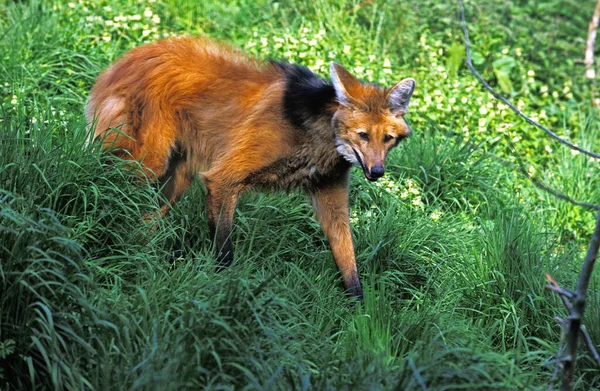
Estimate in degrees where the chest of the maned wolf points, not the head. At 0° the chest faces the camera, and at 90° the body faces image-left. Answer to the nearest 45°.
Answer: approximately 315°

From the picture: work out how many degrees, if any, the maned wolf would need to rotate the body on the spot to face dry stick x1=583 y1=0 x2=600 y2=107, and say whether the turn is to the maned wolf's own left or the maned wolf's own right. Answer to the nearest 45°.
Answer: approximately 90° to the maned wolf's own left
